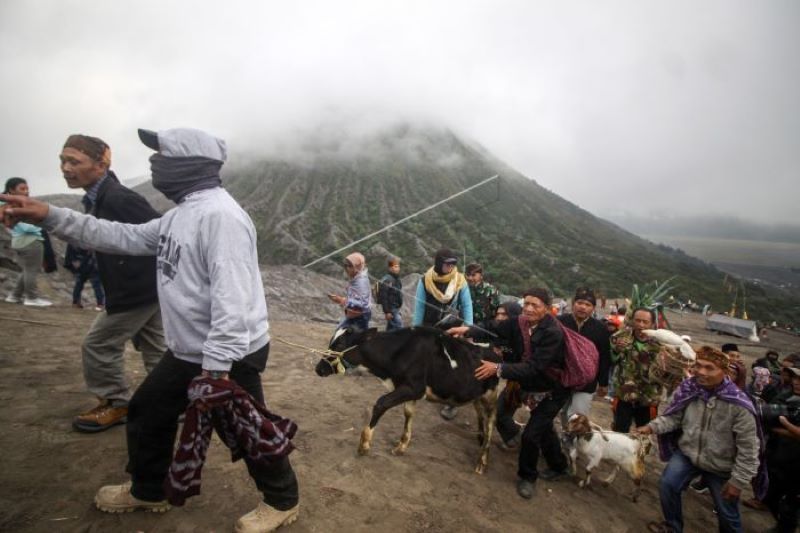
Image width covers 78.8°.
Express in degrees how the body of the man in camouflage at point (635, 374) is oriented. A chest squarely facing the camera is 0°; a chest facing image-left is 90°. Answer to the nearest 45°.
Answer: approximately 0°

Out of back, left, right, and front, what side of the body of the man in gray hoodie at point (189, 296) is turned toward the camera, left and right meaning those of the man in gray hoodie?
left

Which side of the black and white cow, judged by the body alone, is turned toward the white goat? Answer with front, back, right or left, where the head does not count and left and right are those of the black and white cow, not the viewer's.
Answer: back

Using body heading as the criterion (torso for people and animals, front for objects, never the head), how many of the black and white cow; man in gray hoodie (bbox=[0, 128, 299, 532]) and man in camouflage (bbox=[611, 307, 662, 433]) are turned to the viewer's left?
2

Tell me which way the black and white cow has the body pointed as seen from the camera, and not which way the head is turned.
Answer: to the viewer's left

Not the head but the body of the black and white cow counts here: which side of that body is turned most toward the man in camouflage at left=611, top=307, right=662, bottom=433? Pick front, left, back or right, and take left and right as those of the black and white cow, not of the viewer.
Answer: back

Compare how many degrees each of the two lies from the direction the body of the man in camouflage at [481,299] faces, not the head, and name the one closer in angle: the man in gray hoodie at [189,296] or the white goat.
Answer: the man in gray hoodie

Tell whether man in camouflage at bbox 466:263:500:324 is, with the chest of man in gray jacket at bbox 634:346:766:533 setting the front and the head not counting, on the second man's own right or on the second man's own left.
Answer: on the second man's own right

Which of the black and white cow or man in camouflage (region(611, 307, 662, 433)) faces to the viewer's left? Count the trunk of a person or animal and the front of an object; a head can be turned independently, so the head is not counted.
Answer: the black and white cow
